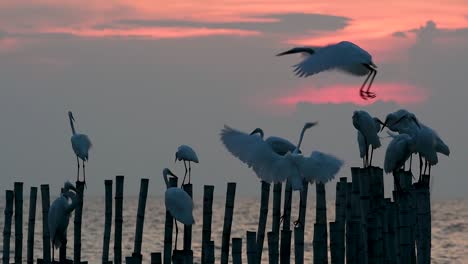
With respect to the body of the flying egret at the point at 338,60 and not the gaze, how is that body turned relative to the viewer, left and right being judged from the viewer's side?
facing to the left of the viewer

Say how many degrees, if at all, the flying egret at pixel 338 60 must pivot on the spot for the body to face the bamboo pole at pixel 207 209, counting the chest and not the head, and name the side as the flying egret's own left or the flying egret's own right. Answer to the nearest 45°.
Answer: approximately 45° to the flying egret's own right

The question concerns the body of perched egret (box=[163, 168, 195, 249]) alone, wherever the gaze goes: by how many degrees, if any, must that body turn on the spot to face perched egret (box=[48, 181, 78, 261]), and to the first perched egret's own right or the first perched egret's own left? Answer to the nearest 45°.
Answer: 0° — it already faces it

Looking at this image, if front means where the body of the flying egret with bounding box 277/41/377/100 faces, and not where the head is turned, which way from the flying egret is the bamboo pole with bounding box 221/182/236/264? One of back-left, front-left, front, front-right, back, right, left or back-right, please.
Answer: front-right

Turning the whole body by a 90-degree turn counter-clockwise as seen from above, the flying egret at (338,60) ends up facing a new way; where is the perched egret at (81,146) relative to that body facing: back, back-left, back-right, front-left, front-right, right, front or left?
back-right

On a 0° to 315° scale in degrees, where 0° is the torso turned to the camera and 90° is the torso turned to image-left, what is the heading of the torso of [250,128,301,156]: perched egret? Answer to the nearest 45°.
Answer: approximately 90°

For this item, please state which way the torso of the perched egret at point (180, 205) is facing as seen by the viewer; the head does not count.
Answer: to the viewer's left

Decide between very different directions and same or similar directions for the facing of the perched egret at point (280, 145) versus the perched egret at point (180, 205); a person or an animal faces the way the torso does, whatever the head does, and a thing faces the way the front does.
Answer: same or similar directions

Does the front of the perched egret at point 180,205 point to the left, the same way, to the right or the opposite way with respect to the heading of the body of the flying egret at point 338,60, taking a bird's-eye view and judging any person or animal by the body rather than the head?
the same way

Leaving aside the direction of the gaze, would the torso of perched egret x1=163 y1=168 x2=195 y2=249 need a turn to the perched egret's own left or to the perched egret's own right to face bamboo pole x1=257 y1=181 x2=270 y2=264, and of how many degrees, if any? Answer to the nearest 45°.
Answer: approximately 135° to the perched egret's own right

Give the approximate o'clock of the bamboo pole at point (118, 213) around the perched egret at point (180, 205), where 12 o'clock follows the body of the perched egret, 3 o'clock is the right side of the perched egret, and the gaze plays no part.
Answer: The bamboo pole is roughly at 1 o'clock from the perched egret.
